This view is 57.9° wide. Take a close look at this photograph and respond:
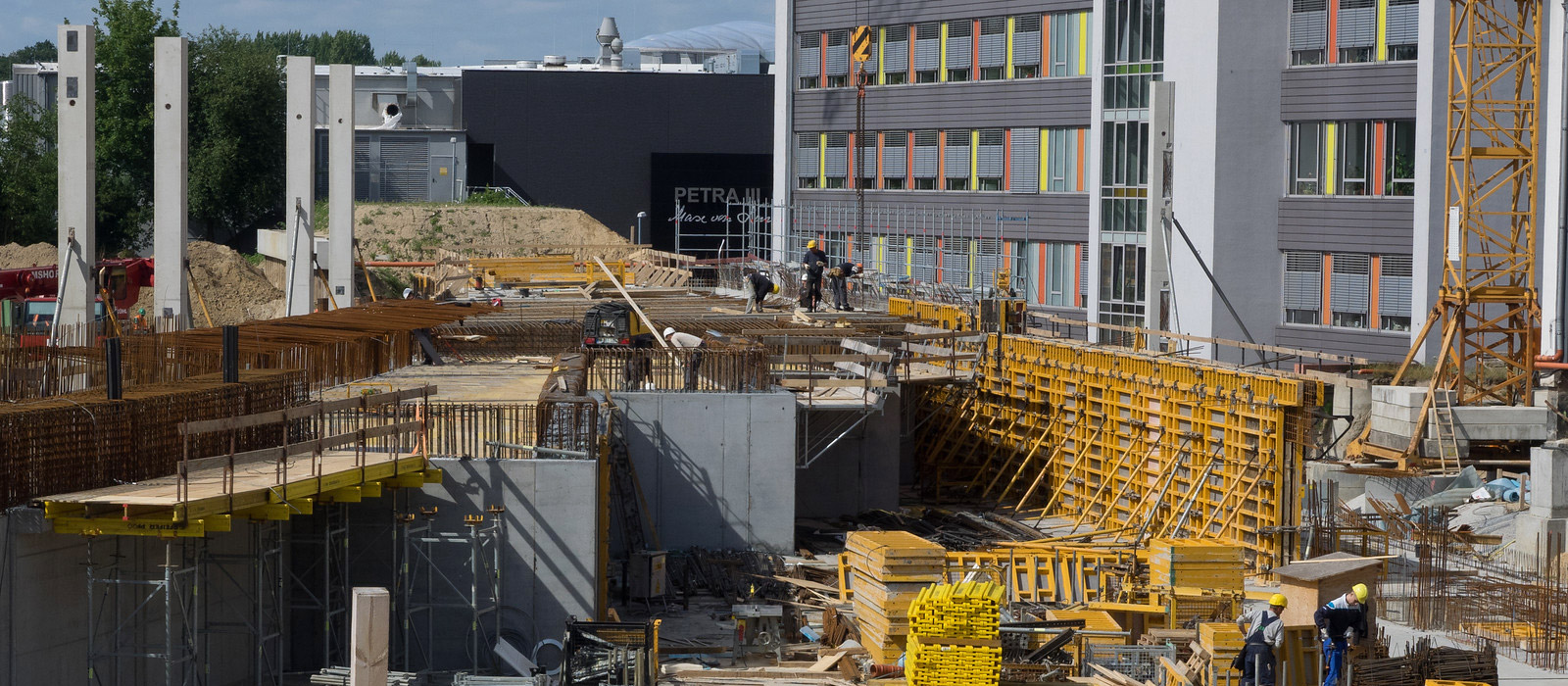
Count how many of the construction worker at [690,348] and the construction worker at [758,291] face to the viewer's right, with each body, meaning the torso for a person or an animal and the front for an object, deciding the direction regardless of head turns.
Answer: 1

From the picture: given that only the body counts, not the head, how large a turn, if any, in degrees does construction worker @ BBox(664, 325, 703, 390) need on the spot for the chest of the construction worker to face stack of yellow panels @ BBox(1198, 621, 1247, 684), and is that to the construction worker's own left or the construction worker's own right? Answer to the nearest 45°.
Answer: approximately 135° to the construction worker's own left

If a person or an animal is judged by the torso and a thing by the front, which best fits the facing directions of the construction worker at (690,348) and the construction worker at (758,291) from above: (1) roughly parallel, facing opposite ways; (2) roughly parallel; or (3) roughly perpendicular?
roughly parallel, facing opposite ways

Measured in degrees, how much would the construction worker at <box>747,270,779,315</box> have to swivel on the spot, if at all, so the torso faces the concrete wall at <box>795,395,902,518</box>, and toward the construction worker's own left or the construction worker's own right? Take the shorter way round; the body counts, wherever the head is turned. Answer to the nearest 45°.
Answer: approximately 90° to the construction worker's own right

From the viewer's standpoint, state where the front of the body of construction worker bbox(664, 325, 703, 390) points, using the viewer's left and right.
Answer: facing to the left of the viewer

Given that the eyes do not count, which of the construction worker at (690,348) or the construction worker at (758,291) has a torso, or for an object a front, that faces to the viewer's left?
the construction worker at (690,348)

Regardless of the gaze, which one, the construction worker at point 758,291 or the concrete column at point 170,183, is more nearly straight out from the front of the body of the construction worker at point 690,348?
the concrete column

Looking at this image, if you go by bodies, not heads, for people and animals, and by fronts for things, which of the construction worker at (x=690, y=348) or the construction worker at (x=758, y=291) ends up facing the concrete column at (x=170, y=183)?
the construction worker at (x=690, y=348)

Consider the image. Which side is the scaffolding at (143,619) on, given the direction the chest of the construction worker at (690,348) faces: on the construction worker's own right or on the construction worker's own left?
on the construction worker's own left

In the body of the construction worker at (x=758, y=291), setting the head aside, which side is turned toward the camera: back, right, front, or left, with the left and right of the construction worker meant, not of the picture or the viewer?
right

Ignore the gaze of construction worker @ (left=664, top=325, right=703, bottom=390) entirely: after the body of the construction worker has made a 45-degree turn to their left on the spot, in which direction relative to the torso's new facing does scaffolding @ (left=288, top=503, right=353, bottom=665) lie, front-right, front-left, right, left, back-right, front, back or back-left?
front

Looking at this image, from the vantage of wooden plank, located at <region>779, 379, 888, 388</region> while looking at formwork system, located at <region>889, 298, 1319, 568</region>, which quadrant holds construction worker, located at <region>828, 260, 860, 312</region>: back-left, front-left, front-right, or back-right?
front-left

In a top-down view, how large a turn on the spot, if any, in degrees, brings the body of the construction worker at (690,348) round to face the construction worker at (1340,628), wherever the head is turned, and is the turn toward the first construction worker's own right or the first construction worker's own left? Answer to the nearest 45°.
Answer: approximately 135° to the first construction worker's own left

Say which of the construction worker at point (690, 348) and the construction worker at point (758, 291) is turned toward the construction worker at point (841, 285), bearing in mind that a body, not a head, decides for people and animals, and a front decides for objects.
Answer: the construction worker at point (758, 291)
